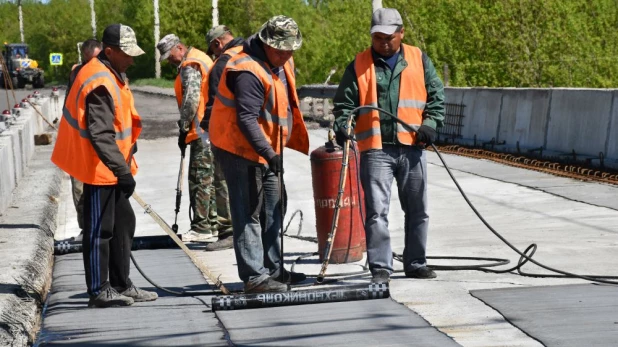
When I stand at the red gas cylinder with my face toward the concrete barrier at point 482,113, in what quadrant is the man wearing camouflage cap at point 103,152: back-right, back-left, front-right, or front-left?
back-left

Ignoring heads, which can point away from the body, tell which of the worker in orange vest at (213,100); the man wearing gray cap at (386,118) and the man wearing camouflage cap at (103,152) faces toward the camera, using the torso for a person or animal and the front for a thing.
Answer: the man wearing gray cap

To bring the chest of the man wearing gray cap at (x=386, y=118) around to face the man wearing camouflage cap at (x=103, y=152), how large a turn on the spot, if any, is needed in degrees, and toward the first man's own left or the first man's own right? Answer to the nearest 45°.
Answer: approximately 90° to the first man's own right

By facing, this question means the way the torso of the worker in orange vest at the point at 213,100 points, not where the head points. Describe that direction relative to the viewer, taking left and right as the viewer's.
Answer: facing to the left of the viewer

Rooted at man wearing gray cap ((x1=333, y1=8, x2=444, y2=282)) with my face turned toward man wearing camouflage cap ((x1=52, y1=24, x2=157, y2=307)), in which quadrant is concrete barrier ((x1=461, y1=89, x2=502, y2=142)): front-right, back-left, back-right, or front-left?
back-right

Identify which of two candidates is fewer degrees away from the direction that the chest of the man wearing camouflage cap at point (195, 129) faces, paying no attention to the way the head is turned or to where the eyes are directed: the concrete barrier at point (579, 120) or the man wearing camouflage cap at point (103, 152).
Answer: the man wearing camouflage cap

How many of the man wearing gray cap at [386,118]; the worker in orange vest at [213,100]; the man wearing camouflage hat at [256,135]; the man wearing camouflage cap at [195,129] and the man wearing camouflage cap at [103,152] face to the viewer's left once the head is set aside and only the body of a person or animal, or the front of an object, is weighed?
2

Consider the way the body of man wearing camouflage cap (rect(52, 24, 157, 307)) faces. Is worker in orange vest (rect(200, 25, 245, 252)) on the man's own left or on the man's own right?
on the man's own left
